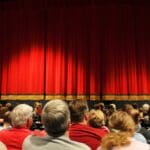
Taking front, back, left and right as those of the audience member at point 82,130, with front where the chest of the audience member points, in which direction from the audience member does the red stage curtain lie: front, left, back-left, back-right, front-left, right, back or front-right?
front

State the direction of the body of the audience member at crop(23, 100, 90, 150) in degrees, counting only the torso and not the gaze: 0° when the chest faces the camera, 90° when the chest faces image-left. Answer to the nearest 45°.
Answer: approximately 180°

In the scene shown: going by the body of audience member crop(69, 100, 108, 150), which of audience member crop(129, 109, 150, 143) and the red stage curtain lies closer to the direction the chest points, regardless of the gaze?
the red stage curtain

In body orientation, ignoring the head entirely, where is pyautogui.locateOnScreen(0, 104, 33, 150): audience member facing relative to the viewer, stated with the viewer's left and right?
facing away from the viewer and to the right of the viewer

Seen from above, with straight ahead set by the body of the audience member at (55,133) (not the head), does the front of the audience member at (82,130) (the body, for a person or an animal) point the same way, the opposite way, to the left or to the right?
the same way

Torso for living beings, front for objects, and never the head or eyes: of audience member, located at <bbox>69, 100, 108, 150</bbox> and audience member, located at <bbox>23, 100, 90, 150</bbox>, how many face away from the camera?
2

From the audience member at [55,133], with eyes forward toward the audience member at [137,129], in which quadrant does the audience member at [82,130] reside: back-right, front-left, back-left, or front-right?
front-left

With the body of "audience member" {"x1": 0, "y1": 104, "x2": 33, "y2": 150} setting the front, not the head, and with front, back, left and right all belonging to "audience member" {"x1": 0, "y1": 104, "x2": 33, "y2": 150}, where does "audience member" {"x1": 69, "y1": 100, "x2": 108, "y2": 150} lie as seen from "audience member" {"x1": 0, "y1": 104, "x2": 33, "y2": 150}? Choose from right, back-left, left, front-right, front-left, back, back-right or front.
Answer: front-right

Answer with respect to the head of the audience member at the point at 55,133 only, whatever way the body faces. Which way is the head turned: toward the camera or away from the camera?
away from the camera

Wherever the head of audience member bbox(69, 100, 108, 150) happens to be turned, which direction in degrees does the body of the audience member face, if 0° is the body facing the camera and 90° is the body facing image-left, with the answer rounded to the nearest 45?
approximately 180°
